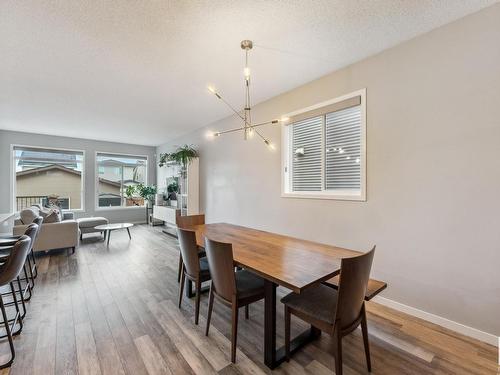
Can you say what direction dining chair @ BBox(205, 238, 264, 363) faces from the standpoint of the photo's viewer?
facing away from the viewer and to the right of the viewer

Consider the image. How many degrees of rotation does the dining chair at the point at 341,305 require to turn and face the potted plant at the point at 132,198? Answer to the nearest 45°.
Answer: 0° — it already faces it

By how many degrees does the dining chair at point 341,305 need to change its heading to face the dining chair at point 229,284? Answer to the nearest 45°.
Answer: approximately 45° to its left

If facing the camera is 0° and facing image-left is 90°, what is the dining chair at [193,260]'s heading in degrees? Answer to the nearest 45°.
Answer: approximately 225°

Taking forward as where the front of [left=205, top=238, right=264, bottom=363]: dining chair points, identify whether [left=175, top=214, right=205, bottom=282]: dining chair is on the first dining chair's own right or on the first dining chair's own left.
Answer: on the first dining chair's own left

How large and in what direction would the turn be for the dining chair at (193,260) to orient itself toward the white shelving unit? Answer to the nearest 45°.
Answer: approximately 45° to its left

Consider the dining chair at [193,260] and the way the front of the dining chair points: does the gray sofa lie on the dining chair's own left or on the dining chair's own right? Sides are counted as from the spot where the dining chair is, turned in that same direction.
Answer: on the dining chair's own left

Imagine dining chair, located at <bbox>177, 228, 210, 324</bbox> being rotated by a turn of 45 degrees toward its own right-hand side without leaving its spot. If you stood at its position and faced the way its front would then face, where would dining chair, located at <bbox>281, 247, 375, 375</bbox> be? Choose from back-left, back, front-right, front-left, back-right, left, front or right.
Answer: front-right

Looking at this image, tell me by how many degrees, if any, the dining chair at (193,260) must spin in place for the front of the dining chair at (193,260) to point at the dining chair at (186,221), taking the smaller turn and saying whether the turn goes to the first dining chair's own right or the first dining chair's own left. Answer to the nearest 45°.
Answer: approximately 45° to the first dining chair's own left
